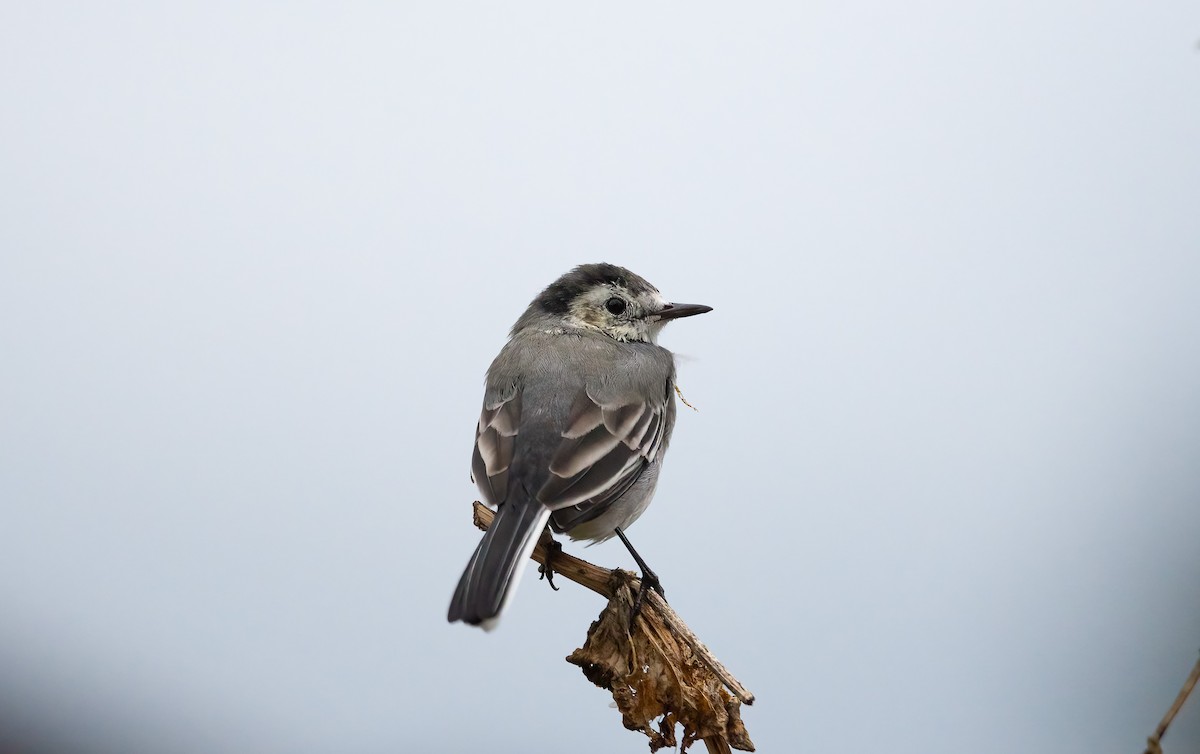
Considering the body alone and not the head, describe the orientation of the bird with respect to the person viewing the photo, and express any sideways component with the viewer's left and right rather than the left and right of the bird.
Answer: facing away from the viewer and to the right of the viewer
